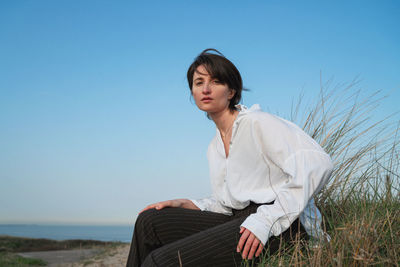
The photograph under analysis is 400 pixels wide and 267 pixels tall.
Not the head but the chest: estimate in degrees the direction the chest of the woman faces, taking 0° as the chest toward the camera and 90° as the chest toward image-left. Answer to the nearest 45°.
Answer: approximately 45°
